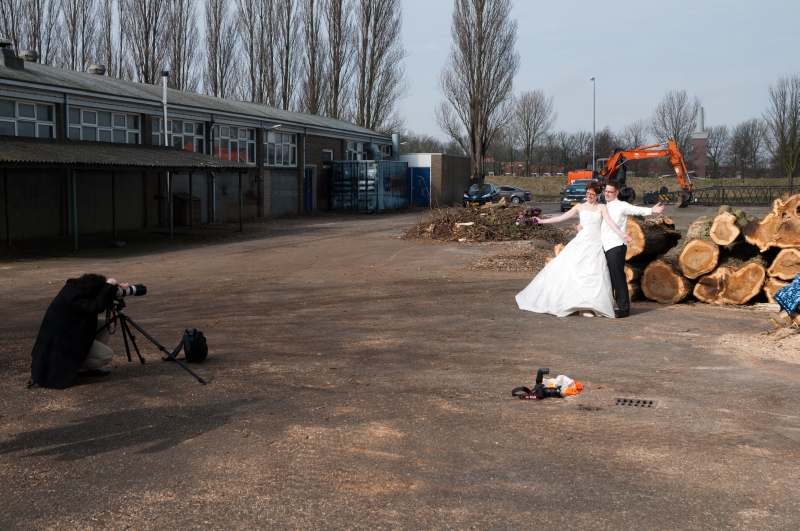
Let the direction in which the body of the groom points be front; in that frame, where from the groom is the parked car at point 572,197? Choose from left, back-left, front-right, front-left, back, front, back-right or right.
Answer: back-right

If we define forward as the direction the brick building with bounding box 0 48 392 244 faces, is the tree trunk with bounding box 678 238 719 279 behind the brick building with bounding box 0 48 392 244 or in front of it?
in front

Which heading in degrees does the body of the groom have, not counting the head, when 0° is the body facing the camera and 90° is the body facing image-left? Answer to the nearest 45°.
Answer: approximately 45°

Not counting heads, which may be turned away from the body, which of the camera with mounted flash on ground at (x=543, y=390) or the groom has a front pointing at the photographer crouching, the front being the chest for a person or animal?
the groom

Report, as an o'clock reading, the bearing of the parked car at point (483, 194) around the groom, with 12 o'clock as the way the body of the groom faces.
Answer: The parked car is roughly at 4 o'clock from the groom.

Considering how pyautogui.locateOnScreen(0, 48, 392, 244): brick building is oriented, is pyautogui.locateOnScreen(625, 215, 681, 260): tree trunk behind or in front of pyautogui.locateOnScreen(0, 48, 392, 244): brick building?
in front

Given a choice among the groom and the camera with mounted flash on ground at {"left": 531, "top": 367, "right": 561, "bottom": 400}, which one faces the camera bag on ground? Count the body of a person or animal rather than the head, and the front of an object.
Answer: the groom

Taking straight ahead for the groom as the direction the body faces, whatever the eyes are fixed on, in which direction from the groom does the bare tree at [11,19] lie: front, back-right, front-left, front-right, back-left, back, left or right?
right

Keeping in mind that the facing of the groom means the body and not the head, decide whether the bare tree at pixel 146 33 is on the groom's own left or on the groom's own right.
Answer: on the groom's own right

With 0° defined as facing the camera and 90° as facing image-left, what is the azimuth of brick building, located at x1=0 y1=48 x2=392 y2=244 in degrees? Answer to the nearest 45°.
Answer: approximately 315°
